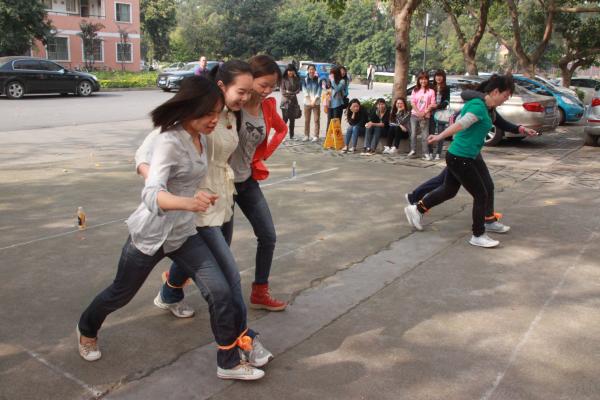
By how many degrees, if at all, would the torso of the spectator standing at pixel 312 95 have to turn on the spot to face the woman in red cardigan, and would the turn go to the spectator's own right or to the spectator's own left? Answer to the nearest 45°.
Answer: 0° — they already face them

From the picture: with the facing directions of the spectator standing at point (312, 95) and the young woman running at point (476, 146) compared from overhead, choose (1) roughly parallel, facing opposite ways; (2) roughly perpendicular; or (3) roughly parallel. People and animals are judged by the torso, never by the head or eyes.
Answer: roughly perpendicular

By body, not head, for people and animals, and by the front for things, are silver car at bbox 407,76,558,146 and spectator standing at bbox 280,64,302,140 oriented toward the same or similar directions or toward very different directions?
very different directions

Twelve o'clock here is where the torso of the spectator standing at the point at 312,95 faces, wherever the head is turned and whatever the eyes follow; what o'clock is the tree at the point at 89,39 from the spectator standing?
The tree is roughly at 5 o'clock from the spectator standing.

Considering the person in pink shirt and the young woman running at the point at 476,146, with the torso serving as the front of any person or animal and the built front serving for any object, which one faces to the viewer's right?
the young woman running

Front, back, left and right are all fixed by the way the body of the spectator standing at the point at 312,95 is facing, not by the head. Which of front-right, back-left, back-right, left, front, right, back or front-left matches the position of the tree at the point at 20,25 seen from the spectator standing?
back-right

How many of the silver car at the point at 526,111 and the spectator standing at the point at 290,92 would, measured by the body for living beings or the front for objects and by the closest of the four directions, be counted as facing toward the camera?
1

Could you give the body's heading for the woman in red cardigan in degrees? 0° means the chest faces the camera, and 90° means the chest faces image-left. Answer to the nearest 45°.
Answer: approximately 315°

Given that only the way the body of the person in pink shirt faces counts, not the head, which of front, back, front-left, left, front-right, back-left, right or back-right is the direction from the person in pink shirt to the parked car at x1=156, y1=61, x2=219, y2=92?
back-right

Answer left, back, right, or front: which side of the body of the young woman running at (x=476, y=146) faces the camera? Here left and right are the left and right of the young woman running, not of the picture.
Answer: right

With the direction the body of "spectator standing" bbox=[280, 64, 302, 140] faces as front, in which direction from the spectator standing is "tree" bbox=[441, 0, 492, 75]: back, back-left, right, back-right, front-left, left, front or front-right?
back-left

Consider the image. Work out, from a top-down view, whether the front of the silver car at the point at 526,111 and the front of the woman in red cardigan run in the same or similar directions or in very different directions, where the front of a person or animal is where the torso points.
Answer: very different directions

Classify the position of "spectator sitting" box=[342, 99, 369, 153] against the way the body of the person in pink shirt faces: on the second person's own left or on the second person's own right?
on the second person's own right
